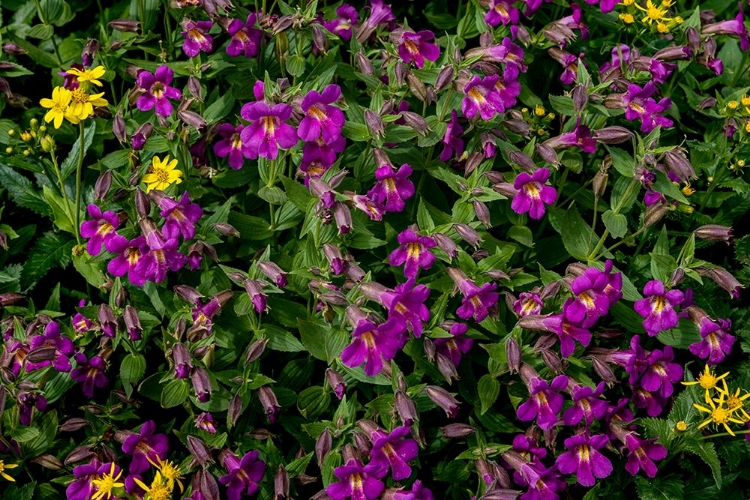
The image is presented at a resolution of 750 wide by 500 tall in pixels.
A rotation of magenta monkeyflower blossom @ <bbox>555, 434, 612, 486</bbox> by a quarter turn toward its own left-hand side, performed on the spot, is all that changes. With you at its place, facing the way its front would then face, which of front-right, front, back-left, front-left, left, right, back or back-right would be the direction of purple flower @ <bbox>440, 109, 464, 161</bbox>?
back-left

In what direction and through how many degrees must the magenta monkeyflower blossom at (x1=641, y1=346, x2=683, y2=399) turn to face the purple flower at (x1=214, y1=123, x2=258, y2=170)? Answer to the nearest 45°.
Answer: approximately 90° to its right

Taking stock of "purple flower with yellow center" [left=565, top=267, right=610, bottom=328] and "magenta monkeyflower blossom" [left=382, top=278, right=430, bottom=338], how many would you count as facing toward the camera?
2

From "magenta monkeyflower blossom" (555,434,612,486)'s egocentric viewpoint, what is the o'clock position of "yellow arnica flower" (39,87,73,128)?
The yellow arnica flower is roughly at 3 o'clock from the magenta monkeyflower blossom.

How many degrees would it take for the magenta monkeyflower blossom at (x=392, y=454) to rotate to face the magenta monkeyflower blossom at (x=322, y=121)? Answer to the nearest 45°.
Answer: approximately 180°

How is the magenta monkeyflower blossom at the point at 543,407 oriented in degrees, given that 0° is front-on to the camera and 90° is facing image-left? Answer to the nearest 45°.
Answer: approximately 0°

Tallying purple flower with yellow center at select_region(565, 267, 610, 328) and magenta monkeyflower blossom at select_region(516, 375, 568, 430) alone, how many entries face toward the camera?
2
